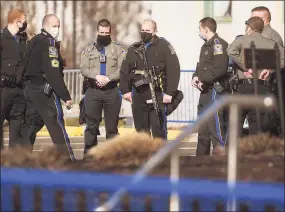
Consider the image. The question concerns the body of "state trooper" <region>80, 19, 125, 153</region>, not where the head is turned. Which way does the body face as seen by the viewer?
toward the camera

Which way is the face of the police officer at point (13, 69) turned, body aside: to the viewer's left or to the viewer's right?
to the viewer's right

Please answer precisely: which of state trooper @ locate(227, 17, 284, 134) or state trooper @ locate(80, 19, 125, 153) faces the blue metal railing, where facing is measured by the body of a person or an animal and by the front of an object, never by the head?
state trooper @ locate(80, 19, 125, 153)

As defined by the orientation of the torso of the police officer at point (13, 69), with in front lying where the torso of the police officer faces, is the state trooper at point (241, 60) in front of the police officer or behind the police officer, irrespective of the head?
in front

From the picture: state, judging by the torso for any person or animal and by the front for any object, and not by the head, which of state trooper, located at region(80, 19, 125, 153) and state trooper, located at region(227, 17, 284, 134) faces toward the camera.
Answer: state trooper, located at region(80, 19, 125, 153)

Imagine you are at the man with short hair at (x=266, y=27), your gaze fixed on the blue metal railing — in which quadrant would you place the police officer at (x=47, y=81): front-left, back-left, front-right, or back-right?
front-right

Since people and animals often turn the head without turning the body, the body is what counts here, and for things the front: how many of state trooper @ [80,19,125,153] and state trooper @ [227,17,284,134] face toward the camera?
1

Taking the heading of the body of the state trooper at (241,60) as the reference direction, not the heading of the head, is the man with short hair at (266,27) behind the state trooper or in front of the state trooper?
in front

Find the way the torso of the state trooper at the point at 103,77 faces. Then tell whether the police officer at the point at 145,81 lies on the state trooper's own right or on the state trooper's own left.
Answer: on the state trooper's own left

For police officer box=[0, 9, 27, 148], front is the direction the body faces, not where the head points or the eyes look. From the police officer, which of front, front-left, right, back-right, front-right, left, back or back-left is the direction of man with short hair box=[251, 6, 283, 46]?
front-left

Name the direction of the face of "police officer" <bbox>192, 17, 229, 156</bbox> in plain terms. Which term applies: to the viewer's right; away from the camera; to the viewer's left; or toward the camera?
to the viewer's left

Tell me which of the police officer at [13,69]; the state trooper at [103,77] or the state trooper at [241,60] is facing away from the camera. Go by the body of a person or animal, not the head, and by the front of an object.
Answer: the state trooper at [241,60]

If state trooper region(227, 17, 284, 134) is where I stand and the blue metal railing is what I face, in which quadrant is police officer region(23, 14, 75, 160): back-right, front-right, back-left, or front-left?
front-right
